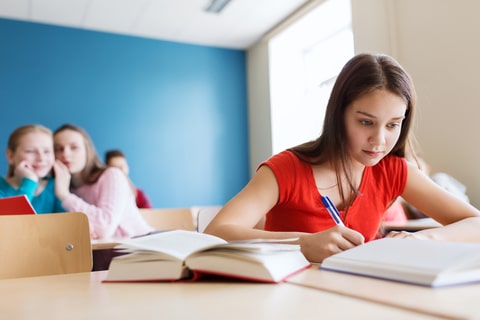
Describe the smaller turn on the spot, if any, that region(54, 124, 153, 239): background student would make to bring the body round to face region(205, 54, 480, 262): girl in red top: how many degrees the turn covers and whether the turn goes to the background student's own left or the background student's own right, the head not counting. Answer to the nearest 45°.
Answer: approximately 90° to the background student's own left

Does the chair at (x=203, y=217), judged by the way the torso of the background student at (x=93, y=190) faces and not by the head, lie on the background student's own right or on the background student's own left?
on the background student's own left

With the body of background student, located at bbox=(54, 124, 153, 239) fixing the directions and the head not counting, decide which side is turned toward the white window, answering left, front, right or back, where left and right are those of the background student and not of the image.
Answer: back

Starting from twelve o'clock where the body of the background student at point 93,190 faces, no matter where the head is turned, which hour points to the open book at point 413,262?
The open book is roughly at 10 o'clock from the background student.

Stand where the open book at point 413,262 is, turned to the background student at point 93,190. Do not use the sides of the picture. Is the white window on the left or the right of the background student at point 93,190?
right

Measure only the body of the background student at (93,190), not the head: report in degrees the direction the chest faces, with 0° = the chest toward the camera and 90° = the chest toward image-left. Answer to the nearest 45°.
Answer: approximately 45°

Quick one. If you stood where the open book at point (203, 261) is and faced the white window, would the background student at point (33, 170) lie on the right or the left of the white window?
left

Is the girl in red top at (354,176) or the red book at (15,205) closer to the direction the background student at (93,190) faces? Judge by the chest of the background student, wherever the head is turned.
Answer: the red book
